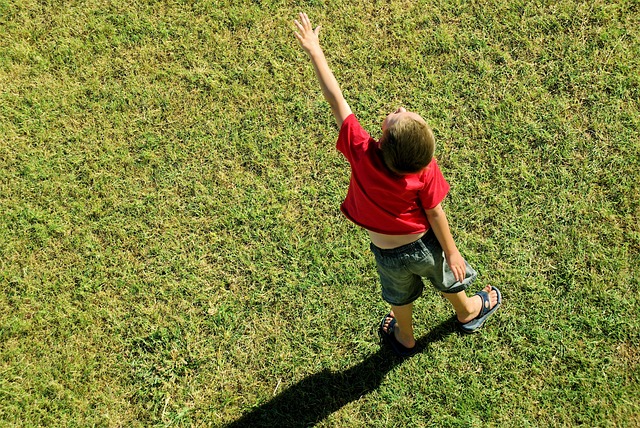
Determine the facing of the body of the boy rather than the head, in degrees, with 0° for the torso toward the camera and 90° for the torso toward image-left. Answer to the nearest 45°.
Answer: approximately 180°
